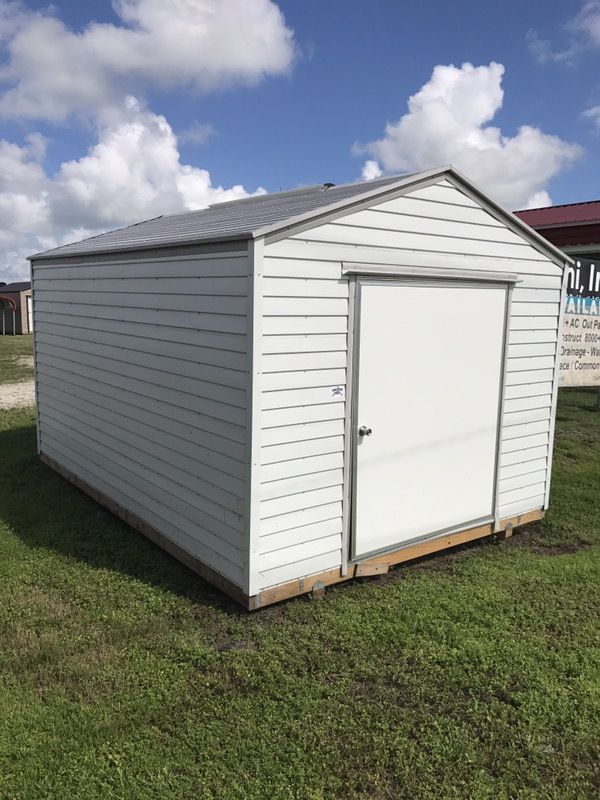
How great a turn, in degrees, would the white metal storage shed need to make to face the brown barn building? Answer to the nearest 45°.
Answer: approximately 180°

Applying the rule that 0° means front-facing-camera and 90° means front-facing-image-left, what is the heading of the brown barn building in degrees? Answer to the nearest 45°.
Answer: approximately 315°

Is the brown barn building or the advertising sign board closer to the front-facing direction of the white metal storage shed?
the advertising sign board

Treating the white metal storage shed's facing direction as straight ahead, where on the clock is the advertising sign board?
The advertising sign board is roughly at 9 o'clock from the white metal storage shed.

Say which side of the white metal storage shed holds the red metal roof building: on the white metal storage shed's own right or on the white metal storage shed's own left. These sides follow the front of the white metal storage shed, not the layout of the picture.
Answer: on the white metal storage shed's own left
